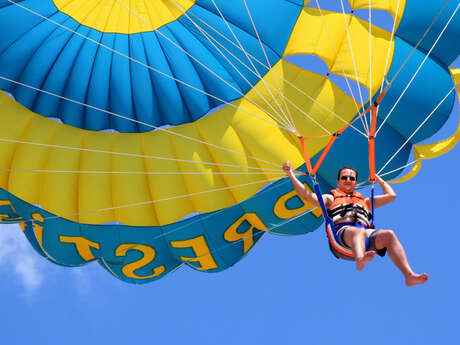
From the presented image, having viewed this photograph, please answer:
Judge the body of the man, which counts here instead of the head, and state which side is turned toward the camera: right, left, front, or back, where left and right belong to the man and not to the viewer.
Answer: front

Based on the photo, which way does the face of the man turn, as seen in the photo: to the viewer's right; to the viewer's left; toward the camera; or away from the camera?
toward the camera
